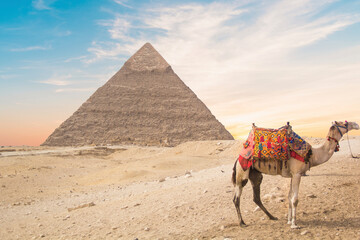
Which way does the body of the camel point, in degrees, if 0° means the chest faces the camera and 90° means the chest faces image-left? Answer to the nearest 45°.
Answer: approximately 270°
